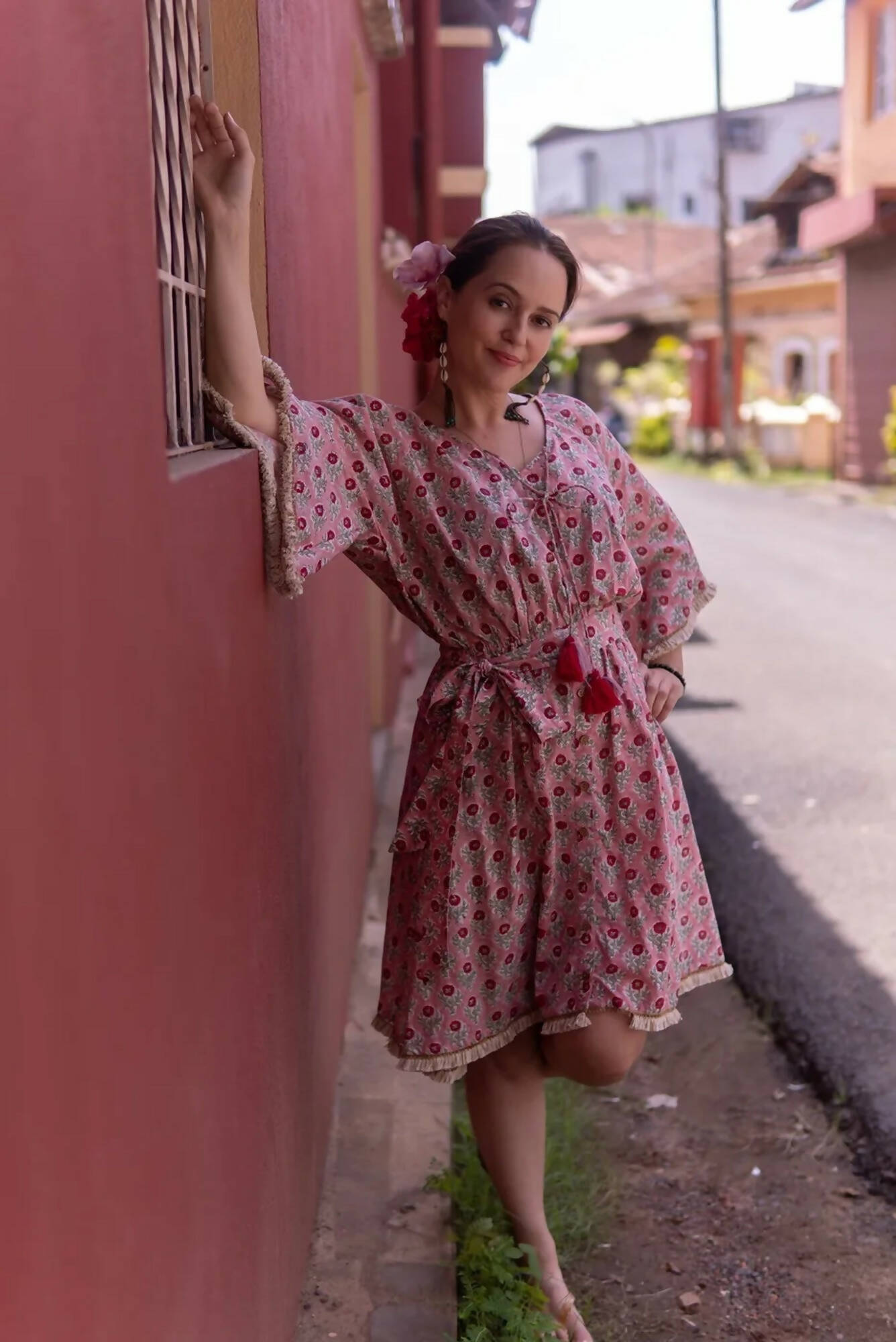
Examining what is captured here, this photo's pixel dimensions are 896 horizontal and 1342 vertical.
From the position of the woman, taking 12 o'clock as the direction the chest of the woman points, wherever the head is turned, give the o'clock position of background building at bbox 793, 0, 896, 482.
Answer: The background building is roughly at 8 o'clock from the woman.

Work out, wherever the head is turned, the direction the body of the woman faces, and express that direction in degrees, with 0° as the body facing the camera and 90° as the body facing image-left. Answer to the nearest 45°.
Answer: approximately 315°

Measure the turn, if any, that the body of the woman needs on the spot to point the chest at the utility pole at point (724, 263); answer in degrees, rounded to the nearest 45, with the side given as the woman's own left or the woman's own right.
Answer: approximately 135° to the woman's own left

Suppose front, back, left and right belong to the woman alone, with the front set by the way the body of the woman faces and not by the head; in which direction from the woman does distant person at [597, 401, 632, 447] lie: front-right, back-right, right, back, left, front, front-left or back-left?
back-left
